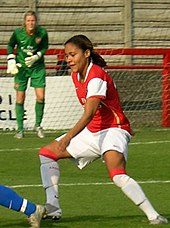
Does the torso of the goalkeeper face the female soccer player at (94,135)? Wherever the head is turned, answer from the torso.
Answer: yes

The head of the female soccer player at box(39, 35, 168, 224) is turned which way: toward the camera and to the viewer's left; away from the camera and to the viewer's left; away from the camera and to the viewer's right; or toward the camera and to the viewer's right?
toward the camera and to the viewer's left

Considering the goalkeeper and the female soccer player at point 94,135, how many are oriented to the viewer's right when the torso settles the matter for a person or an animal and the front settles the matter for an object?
0

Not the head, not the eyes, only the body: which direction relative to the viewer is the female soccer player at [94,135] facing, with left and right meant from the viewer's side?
facing the viewer and to the left of the viewer

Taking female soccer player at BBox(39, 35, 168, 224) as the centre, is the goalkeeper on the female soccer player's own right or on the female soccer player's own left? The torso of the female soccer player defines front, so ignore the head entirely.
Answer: on the female soccer player's own right

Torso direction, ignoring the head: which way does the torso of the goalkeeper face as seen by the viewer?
toward the camera
